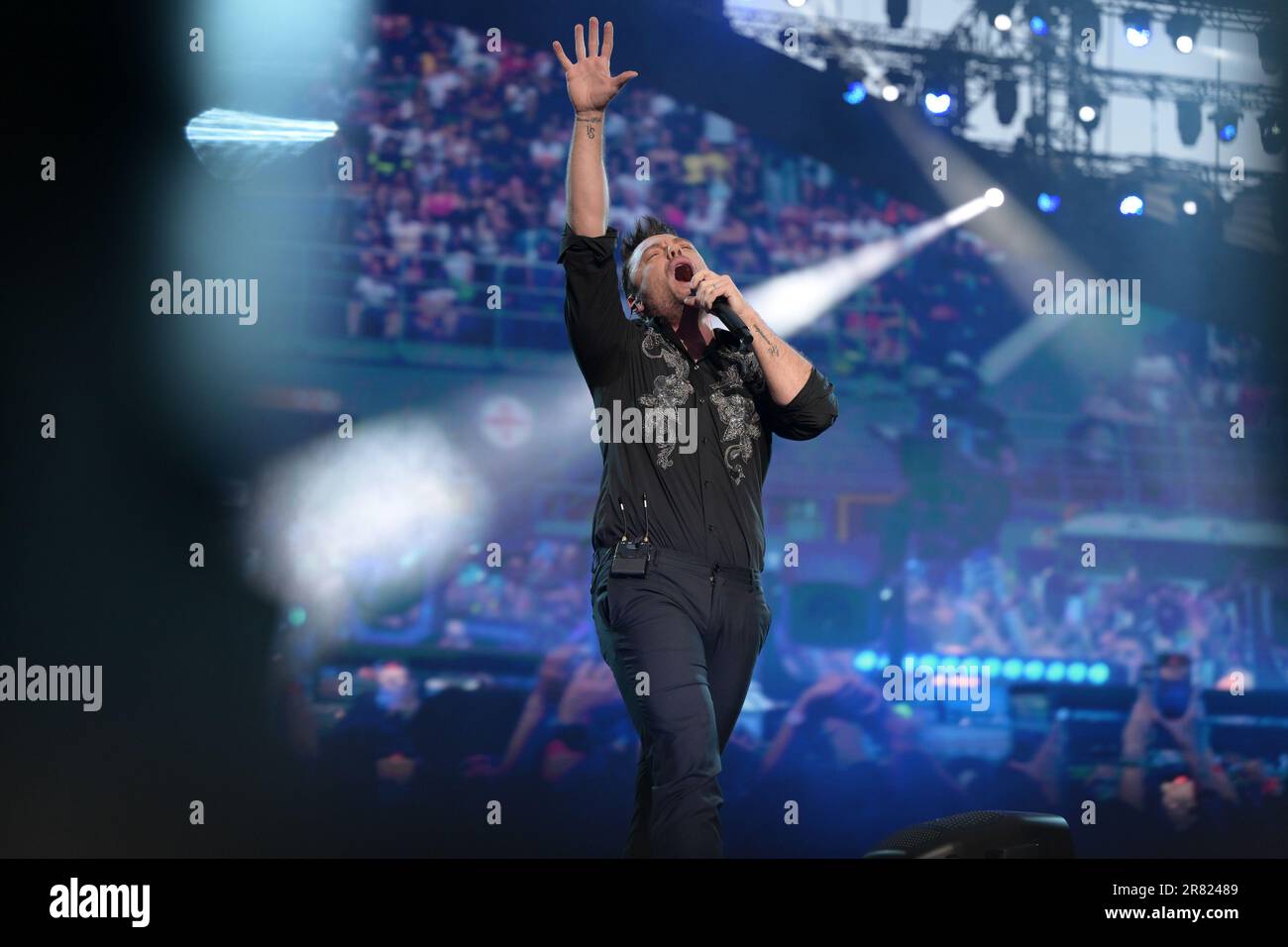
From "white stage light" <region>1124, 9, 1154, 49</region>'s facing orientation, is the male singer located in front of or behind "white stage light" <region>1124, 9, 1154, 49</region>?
in front

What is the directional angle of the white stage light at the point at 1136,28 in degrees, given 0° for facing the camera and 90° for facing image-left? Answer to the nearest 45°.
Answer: approximately 0°

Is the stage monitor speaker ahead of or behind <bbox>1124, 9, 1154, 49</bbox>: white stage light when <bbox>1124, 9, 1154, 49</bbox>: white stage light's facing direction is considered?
ahead
